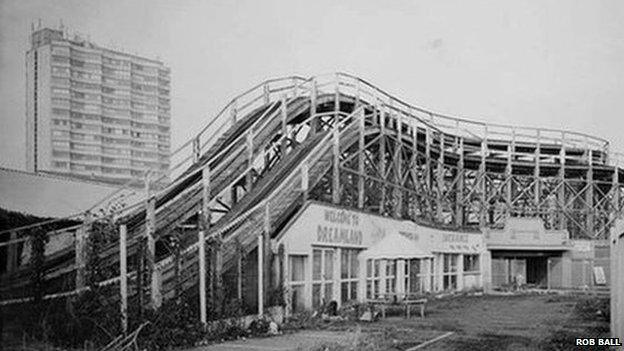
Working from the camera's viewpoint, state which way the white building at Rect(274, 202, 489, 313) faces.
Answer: facing the viewer and to the right of the viewer

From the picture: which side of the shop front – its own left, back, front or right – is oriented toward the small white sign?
left

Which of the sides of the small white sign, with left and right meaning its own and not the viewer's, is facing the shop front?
right

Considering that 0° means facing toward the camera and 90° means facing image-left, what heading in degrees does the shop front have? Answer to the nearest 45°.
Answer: approximately 0°

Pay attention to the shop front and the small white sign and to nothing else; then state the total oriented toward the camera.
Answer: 2

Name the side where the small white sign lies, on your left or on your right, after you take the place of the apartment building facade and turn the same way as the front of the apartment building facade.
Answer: on your left
